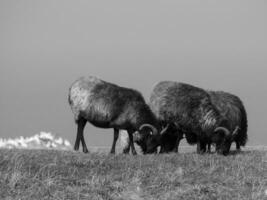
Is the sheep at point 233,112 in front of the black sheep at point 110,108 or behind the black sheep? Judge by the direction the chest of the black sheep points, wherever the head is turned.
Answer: in front

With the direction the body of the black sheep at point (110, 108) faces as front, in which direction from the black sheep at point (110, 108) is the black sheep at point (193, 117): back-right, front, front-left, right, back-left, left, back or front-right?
front

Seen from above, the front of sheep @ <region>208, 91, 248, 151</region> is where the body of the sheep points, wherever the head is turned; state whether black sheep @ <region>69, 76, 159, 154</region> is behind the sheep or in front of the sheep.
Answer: in front

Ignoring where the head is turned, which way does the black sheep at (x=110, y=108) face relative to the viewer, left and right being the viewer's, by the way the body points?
facing to the right of the viewer

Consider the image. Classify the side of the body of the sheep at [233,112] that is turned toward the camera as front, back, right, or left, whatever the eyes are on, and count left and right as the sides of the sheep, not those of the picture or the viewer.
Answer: left

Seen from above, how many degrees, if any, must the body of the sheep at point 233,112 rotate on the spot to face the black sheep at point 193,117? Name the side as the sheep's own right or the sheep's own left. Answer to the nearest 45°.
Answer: approximately 45° to the sheep's own left

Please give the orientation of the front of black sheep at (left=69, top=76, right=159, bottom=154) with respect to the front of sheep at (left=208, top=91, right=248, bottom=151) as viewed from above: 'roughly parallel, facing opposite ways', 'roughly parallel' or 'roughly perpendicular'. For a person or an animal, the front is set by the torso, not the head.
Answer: roughly parallel, facing opposite ways

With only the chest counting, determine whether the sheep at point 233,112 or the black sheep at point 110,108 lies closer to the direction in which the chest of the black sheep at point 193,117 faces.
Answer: the sheep
